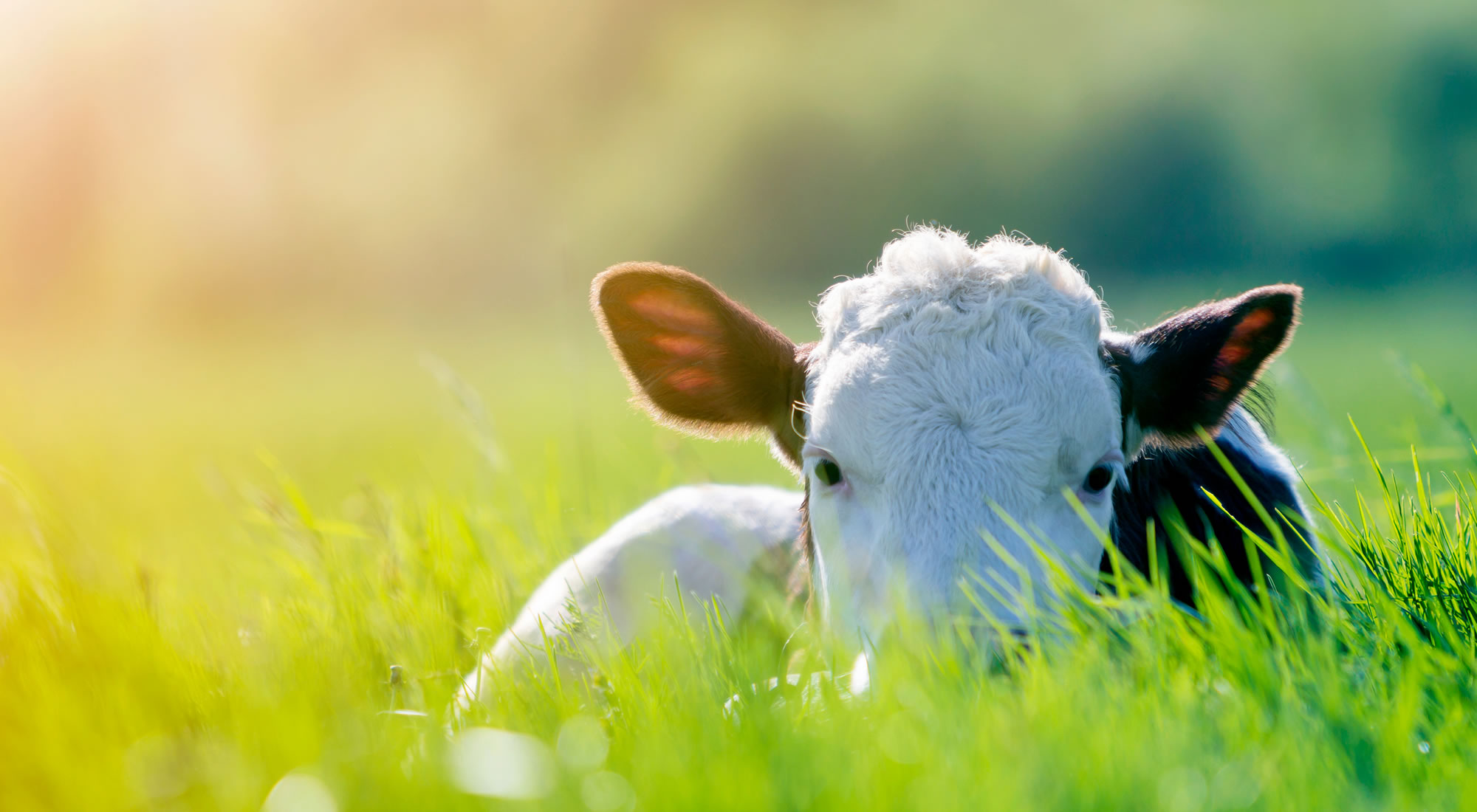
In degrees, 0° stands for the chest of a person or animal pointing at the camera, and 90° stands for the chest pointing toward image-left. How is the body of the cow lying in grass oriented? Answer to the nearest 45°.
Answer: approximately 0°
